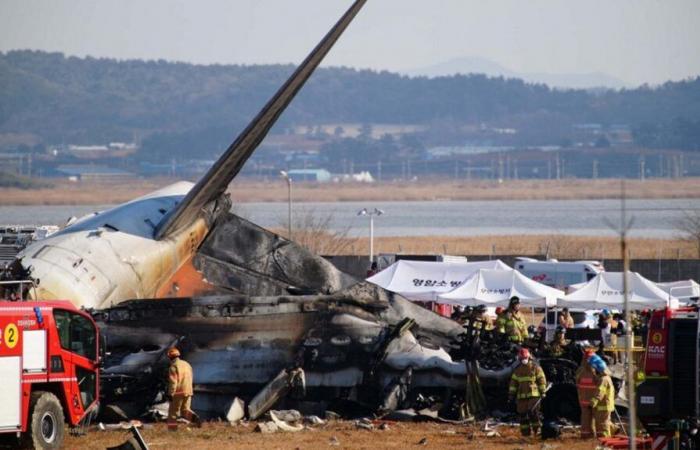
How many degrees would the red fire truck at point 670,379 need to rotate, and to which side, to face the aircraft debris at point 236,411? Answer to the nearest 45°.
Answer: approximately 90° to its left

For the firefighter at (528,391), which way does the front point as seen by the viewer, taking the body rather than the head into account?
toward the camera

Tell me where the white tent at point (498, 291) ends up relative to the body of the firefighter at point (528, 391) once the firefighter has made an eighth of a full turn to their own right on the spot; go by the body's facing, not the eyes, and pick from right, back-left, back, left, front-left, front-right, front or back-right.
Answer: back-right

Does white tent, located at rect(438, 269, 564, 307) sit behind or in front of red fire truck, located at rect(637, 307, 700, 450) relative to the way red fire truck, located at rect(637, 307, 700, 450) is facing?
in front

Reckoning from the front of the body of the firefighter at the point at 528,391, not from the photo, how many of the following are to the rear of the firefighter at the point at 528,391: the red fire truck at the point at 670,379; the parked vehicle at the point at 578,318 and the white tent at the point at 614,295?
2

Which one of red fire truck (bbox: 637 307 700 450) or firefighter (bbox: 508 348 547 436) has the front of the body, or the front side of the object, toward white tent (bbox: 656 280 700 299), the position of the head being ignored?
the red fire truck

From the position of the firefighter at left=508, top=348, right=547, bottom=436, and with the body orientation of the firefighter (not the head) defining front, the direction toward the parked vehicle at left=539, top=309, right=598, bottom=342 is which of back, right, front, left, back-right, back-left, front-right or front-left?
back

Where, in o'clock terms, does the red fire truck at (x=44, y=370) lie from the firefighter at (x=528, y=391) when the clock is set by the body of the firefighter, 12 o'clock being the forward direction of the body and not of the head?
The red fire truck is roughly at 2 o'clock from the firefighter.

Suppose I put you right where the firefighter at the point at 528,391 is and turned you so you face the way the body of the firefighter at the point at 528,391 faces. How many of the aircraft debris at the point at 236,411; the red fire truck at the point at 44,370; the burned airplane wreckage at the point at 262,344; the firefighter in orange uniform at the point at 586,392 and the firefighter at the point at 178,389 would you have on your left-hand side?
1

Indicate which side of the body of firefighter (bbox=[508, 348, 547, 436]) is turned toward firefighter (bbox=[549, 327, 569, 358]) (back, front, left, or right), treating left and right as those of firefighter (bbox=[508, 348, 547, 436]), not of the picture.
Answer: back

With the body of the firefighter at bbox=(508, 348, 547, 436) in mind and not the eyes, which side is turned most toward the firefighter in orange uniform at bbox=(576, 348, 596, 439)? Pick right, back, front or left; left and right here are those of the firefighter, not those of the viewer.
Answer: left

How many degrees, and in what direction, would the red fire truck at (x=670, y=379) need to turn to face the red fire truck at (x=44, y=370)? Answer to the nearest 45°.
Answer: approximately 90° to its left

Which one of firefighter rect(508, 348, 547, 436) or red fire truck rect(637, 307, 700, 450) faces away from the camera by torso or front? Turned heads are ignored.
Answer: the red fire truck
